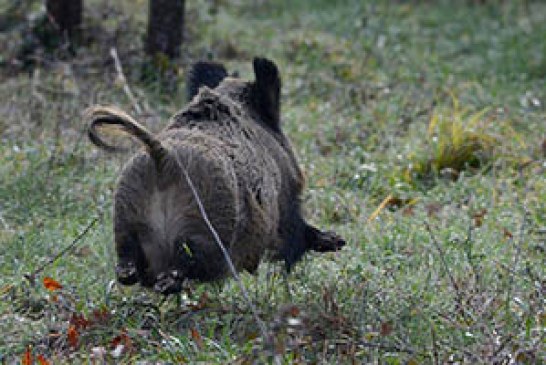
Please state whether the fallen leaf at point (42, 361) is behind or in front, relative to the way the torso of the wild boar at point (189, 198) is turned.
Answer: behind

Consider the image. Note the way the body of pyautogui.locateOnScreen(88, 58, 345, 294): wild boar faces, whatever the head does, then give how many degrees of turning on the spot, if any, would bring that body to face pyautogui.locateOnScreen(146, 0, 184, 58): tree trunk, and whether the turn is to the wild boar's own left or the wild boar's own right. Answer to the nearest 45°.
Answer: approximately 45° to the wild boar's own left

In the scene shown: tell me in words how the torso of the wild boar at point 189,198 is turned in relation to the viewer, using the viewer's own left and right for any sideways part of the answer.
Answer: facing away from the viewer and to the right of the viewer

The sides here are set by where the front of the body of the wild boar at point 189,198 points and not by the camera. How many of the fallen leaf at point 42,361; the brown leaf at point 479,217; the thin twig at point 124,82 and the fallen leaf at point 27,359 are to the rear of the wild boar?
2
